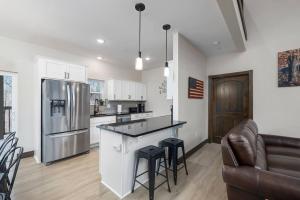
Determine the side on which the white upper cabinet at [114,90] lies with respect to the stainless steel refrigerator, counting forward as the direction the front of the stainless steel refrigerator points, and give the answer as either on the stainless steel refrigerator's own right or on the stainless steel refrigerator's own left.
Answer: on the stainless steel refrigerator's own left

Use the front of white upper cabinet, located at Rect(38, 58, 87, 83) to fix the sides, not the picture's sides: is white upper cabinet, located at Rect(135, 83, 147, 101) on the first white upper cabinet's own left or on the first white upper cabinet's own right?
on the first white upper cabinet's own left

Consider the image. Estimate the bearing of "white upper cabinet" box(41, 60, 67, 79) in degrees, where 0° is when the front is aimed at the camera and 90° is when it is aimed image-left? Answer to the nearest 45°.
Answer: approximately 315°

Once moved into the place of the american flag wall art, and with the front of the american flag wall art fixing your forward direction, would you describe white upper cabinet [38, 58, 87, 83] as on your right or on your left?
on your right

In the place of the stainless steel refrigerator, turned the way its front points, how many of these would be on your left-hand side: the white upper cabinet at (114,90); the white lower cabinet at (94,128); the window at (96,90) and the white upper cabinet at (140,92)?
4

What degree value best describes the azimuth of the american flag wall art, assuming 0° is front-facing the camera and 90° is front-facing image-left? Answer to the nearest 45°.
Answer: approximately 315°
